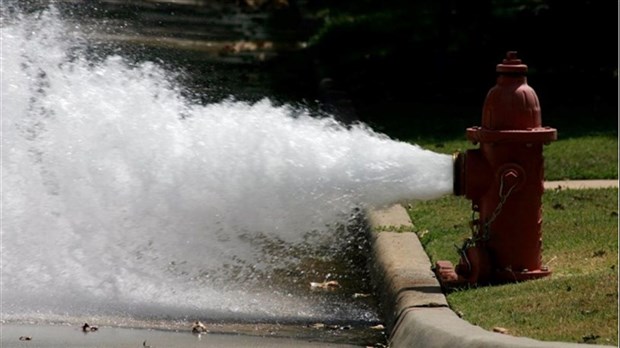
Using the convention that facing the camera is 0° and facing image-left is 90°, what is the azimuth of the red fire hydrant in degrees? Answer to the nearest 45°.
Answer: approximately 90°

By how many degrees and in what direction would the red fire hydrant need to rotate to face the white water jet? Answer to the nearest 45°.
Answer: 0° — it already faces it
